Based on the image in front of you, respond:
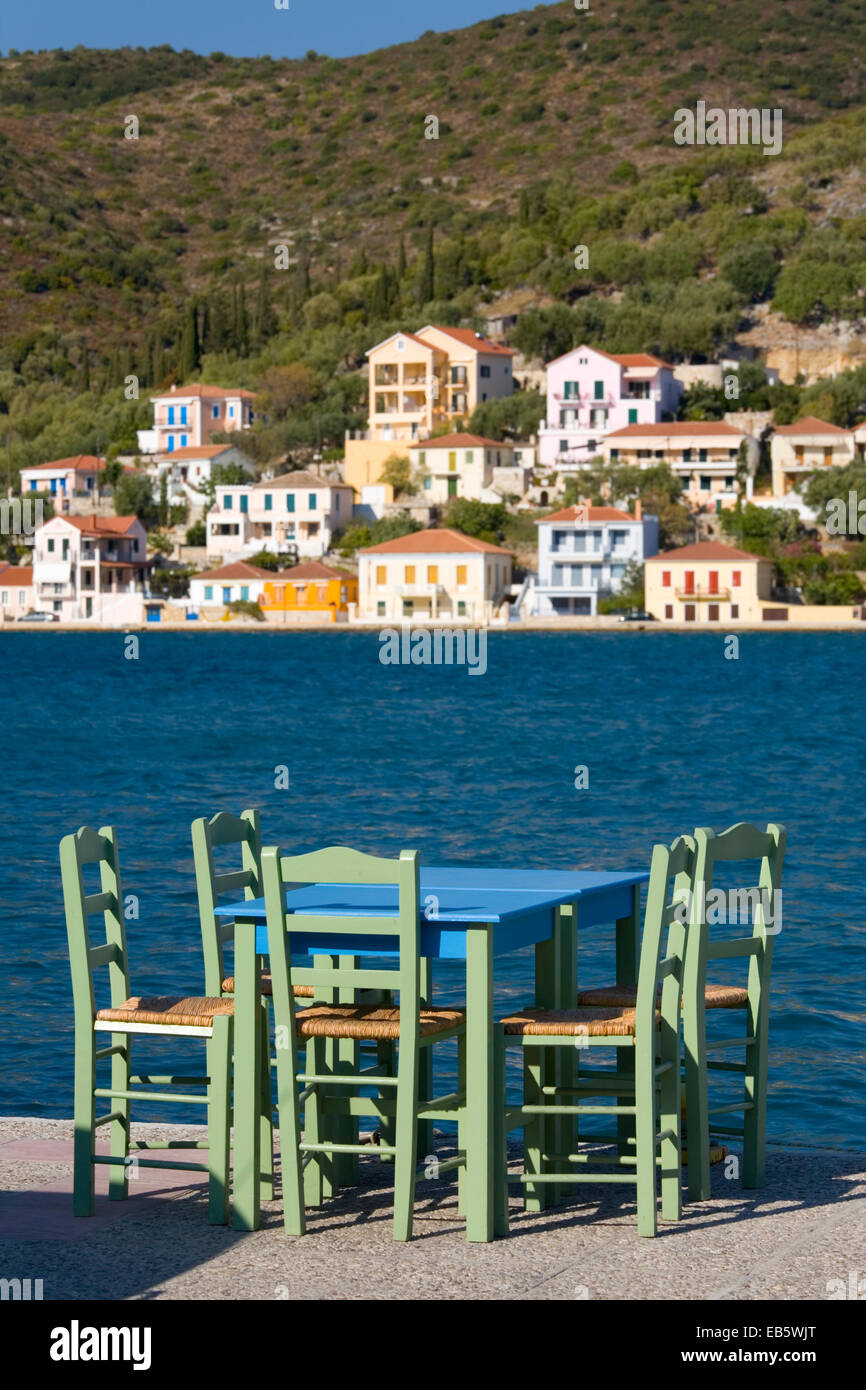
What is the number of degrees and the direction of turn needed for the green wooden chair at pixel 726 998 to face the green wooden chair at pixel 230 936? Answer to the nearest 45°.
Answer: approximately 45° to its left

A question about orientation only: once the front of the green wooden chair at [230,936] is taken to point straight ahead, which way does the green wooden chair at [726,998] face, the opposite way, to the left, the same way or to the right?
the opposite way

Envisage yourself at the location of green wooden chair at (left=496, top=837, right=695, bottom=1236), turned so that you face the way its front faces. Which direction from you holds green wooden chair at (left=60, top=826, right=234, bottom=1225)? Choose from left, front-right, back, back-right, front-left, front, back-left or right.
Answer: front

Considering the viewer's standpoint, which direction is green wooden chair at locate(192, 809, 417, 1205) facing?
facing the viewer and to the right of the viewer

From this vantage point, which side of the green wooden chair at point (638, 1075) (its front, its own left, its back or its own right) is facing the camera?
left

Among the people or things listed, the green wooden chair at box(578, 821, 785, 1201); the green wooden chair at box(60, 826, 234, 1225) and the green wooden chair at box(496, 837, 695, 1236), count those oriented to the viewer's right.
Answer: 1

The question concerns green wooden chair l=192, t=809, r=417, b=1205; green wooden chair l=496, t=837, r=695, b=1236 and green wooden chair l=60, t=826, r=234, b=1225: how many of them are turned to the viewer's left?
1

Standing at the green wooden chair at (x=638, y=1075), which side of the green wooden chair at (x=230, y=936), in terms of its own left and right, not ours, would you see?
front

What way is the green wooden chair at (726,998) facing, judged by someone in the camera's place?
facing away from the viewer and to the left of the viewer

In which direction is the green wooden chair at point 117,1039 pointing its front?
to the viewer's right

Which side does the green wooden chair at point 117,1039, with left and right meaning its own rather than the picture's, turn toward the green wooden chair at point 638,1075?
front

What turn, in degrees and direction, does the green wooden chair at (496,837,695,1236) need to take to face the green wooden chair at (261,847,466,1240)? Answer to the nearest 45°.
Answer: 0° — it already faces it
